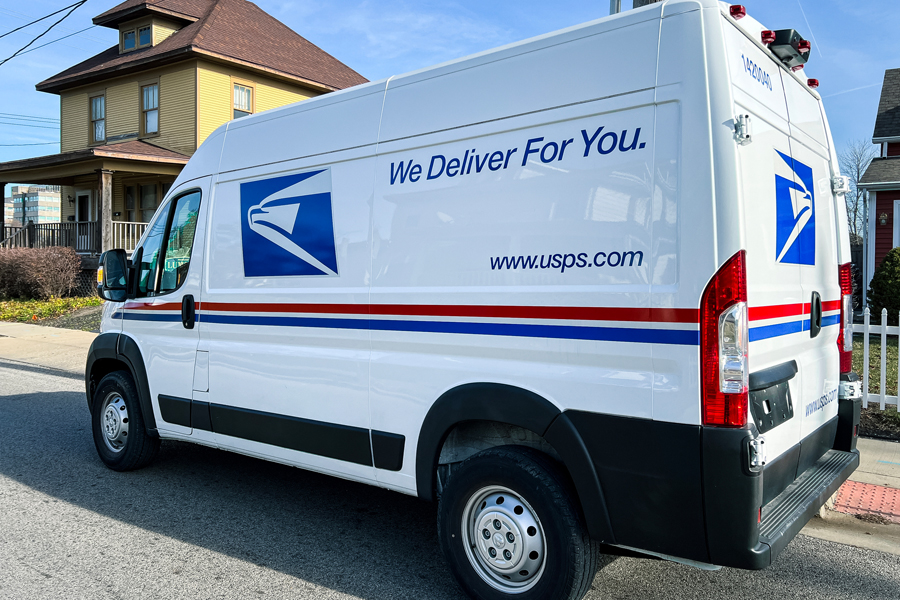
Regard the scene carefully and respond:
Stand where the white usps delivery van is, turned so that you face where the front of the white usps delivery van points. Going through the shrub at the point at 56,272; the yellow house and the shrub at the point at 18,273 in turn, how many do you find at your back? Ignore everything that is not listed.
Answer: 0

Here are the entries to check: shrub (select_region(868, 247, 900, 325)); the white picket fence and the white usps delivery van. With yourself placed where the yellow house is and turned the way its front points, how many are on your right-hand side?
0

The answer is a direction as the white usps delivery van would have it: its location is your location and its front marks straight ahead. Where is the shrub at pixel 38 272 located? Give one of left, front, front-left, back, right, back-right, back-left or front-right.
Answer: front

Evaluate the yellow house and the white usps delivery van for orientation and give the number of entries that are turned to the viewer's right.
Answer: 0

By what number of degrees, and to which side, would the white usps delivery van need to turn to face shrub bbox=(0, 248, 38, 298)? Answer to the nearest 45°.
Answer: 0° — it already faces it

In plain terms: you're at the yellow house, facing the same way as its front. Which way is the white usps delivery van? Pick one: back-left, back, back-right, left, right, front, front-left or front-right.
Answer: front-left

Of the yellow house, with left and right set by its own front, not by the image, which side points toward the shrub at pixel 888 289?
left

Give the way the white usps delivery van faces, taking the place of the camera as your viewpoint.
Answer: facing away from the viewer and to the left of the viewer

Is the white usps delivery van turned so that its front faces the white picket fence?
no

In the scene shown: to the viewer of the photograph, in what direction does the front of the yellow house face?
facing the viewer and to the left of the viewer

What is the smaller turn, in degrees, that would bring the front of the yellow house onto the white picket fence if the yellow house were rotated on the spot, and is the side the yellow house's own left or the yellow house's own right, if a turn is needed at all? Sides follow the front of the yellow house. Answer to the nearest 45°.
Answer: approximately 45° to the yellow house's own left

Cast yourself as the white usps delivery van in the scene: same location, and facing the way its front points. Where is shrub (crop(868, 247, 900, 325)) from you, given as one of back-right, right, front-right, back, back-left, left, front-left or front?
right

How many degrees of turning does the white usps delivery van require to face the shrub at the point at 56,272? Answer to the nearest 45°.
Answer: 0° — it already faces it

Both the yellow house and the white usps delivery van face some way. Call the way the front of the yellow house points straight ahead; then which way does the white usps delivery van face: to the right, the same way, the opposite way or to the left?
to the right
